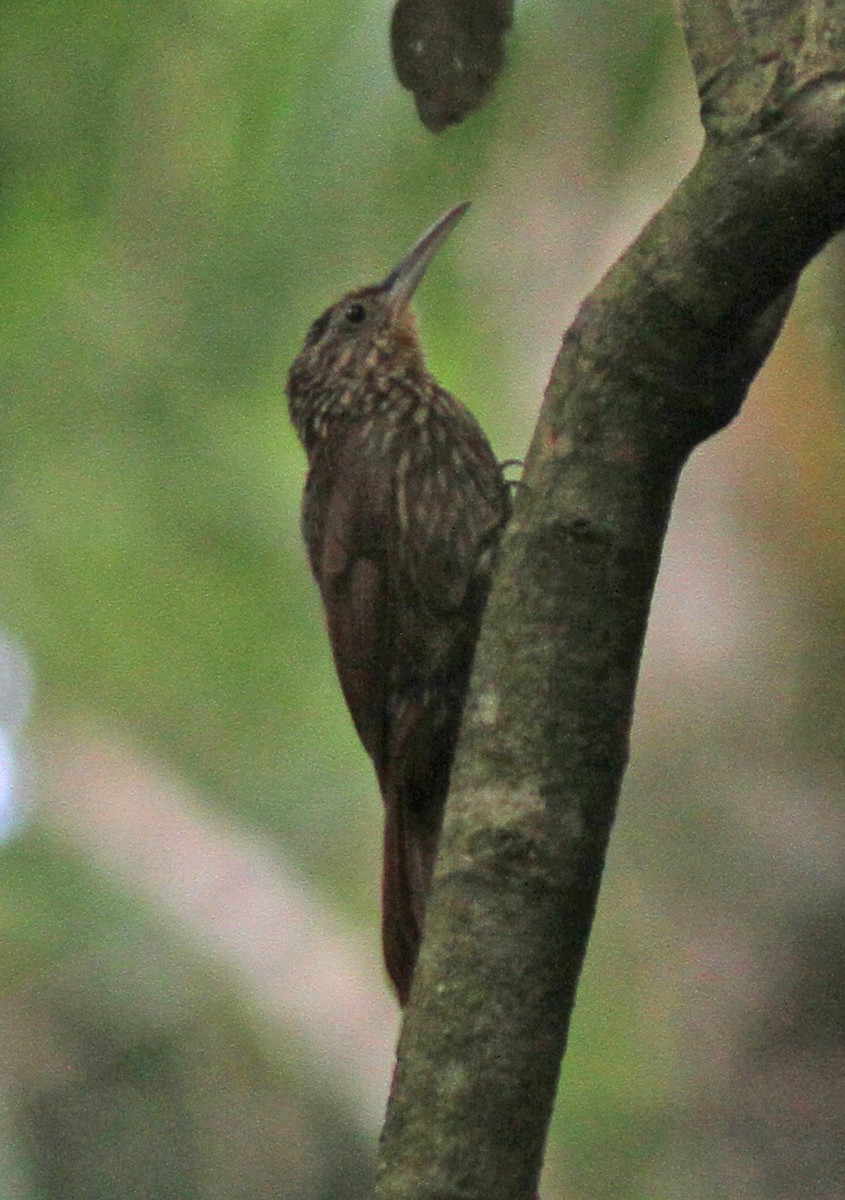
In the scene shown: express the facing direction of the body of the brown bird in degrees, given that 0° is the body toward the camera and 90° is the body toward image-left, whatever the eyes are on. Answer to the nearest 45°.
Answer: approximately 270°
